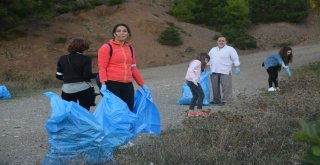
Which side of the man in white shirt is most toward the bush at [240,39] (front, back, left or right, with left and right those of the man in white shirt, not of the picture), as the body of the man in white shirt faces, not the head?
back

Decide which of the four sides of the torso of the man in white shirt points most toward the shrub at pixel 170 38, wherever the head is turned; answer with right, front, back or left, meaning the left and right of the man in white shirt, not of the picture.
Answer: back

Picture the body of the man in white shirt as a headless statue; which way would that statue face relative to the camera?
toward the camera

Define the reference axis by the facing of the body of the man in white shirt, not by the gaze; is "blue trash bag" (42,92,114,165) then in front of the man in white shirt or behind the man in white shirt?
in front

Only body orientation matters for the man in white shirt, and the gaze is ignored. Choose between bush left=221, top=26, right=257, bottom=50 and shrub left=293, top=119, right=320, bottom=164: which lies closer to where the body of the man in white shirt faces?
the shrub

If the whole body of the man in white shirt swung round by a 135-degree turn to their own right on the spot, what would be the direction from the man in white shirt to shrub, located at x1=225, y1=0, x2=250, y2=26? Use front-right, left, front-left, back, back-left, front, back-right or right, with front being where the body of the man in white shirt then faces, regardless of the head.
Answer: front-right

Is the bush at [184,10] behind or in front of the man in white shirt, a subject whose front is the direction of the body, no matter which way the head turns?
behind

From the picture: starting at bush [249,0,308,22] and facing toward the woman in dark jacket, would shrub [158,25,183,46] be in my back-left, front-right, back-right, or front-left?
front-right

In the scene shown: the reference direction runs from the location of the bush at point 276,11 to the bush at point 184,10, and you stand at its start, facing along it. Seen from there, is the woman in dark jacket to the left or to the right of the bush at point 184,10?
left

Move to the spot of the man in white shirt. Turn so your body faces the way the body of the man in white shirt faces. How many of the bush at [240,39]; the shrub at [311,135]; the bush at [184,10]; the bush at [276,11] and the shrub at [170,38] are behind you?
4

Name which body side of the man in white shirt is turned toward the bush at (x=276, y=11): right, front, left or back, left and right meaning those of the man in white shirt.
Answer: back

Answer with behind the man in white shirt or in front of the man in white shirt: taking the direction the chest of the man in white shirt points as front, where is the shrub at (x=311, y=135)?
in front
